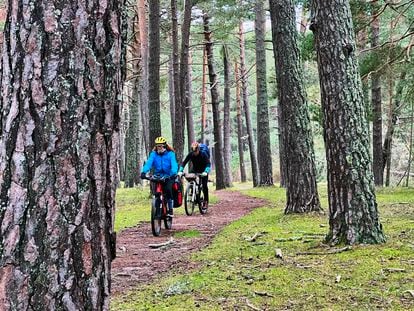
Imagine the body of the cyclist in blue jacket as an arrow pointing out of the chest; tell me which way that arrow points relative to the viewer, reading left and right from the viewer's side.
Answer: facing the viewer

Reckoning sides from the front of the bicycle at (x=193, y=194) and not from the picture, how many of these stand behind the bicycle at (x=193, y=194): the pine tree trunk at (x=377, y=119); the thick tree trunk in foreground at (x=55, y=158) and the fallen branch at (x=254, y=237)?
1

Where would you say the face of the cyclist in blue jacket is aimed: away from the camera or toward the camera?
toward the camera

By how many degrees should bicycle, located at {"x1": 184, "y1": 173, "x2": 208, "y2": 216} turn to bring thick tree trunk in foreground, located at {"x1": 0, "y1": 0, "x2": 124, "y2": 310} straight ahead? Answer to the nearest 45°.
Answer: approximately 45° to its left

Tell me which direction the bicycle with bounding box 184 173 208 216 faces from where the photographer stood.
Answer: facing the viewer and to the left of the viewer

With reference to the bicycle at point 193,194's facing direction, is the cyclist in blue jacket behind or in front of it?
in front

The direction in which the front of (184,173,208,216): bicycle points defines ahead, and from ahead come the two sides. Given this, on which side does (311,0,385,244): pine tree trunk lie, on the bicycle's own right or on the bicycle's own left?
on the bicycle's own left

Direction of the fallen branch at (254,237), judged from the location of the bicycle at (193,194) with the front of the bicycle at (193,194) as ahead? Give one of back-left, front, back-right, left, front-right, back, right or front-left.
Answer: front-left

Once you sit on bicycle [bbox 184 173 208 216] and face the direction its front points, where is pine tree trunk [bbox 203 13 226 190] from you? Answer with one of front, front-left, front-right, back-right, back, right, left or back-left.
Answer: back-right

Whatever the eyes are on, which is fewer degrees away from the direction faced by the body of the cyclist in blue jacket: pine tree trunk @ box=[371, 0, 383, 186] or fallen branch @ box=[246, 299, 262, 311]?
the fallen branch

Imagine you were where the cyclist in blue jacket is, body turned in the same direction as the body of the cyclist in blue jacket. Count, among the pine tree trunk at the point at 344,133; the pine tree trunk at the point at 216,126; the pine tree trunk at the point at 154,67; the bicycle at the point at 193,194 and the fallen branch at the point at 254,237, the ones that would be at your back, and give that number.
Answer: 3

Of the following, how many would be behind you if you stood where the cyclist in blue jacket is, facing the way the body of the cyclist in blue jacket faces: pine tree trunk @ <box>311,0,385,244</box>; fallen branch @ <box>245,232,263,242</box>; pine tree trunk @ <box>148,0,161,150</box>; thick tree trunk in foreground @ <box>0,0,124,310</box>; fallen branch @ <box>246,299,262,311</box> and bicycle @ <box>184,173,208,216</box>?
2

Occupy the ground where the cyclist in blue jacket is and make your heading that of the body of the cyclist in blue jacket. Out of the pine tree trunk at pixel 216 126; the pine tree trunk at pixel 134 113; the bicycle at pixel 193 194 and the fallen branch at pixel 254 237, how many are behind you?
3

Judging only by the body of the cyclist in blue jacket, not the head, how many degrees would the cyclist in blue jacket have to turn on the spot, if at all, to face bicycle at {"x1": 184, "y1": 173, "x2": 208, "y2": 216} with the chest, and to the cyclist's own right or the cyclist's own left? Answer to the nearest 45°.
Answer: approximately 180°

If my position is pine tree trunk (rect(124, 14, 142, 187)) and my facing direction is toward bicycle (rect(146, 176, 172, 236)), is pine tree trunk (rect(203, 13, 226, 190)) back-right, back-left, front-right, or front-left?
front-left

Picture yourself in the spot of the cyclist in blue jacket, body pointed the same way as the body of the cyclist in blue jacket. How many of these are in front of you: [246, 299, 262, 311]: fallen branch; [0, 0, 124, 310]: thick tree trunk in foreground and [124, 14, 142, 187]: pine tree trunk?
2

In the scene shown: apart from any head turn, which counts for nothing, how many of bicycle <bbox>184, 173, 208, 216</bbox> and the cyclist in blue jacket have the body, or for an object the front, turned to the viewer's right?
0

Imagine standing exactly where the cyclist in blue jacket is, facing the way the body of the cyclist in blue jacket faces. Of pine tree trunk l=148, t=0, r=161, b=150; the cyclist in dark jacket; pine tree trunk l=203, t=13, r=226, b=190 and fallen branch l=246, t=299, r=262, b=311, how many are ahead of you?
1
